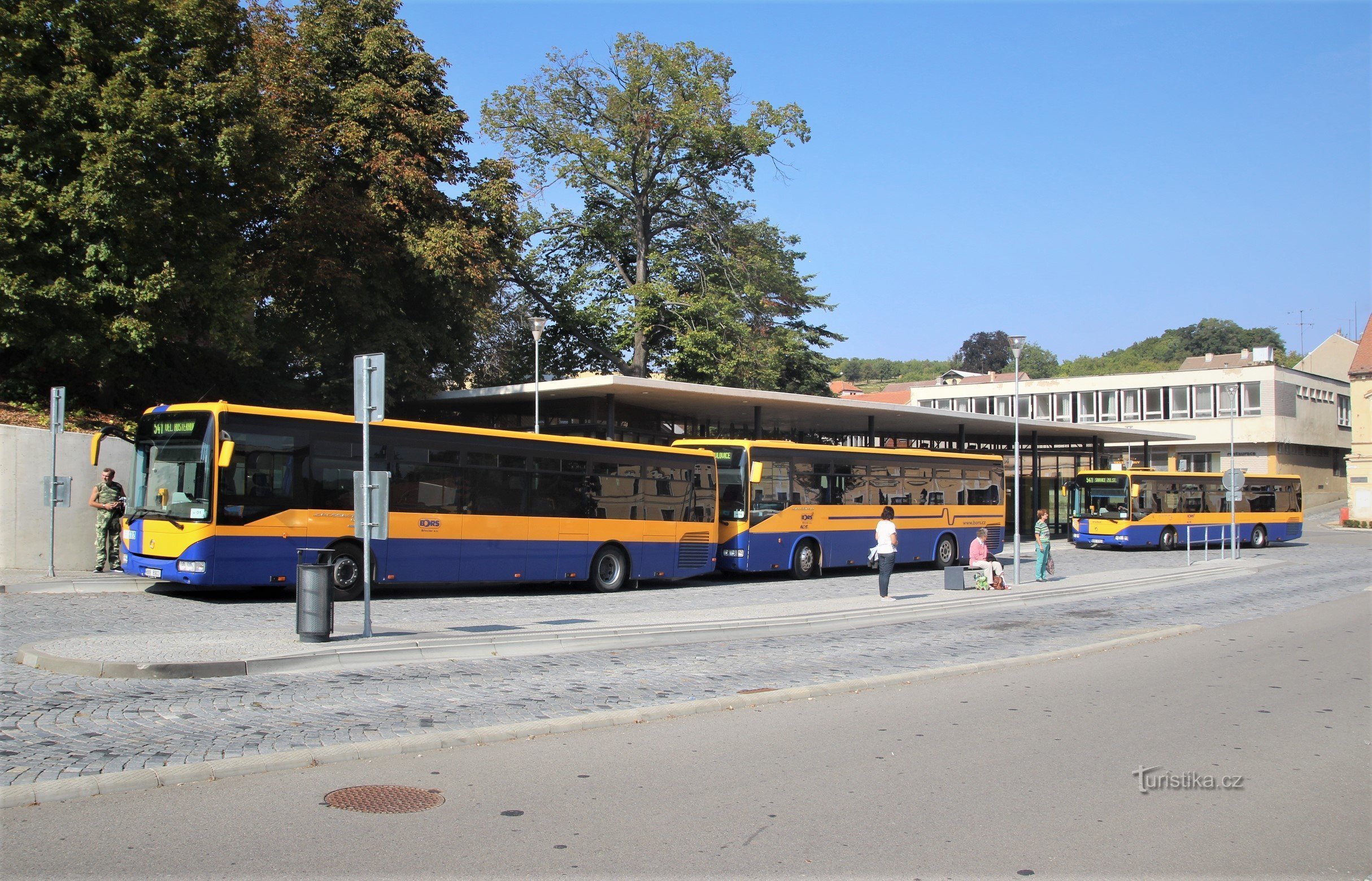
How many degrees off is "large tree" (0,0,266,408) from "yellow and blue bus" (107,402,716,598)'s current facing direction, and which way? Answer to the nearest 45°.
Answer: approximately 90° to its right

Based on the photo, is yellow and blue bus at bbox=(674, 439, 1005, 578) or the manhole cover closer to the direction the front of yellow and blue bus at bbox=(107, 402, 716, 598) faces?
the manhole cover

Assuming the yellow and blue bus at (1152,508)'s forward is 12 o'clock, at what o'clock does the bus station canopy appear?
The bus station canopy is roughly at 12 o'clock from the yellow and blue bus.

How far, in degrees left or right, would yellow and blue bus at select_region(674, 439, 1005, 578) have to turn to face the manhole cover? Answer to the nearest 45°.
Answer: approximately 45° to its left

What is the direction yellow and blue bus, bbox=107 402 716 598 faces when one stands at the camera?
facing the viewer and to the left of the viewer

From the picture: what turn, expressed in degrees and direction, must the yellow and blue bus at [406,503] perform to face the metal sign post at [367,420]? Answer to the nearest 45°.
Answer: approximately 45° to its left

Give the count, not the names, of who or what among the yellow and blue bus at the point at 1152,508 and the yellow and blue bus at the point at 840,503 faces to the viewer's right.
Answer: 0

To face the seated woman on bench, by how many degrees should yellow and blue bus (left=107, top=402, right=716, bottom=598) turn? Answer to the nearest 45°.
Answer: approximately 135° to its left

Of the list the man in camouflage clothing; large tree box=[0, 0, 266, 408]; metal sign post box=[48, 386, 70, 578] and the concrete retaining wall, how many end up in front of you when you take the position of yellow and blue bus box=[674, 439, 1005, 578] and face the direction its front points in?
4

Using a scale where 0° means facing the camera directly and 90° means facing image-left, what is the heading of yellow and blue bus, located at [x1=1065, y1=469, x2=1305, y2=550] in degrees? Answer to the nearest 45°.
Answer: approximately 45°

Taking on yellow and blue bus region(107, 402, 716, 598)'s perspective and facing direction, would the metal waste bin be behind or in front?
in front

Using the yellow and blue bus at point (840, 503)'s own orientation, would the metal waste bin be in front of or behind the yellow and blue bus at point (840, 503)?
in front
